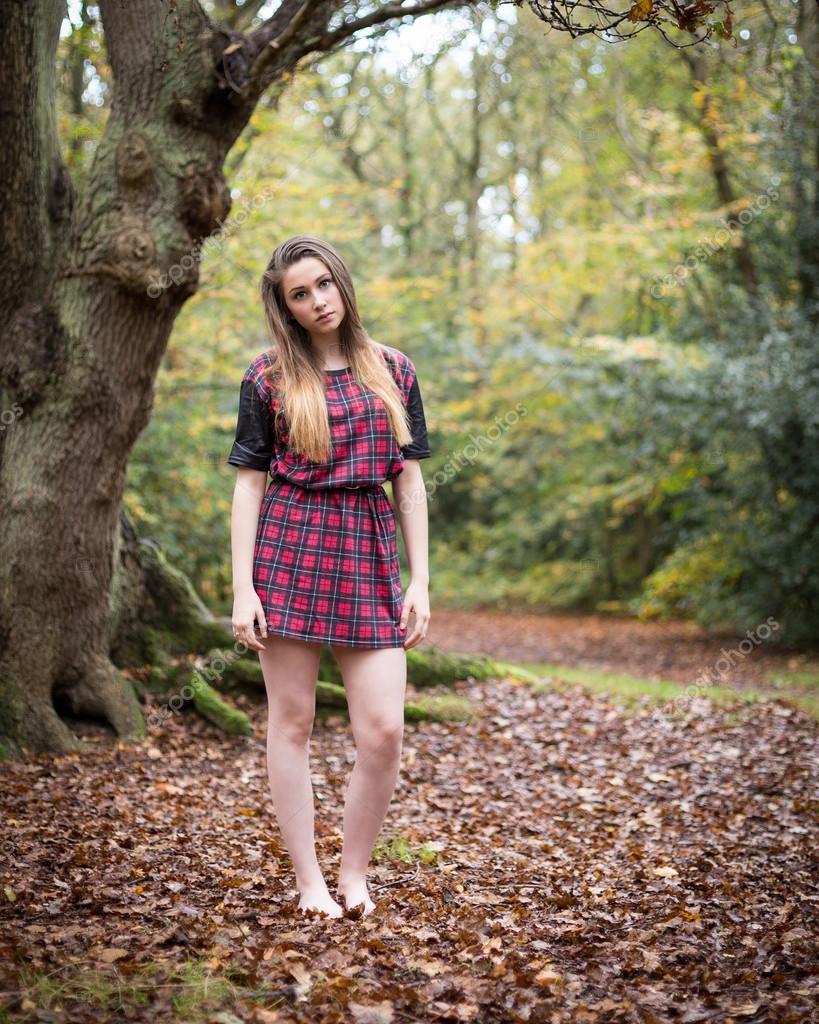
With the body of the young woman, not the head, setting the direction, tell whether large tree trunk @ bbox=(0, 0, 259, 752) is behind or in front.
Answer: behind

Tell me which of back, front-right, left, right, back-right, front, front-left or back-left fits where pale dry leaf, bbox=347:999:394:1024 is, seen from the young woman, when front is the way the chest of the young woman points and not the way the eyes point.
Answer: front

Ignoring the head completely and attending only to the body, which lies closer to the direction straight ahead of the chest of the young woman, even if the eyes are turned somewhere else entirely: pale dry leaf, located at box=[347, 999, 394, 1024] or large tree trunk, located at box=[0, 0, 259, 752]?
the pale dry leaf

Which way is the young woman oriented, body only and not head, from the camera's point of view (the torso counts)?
toward the camera
